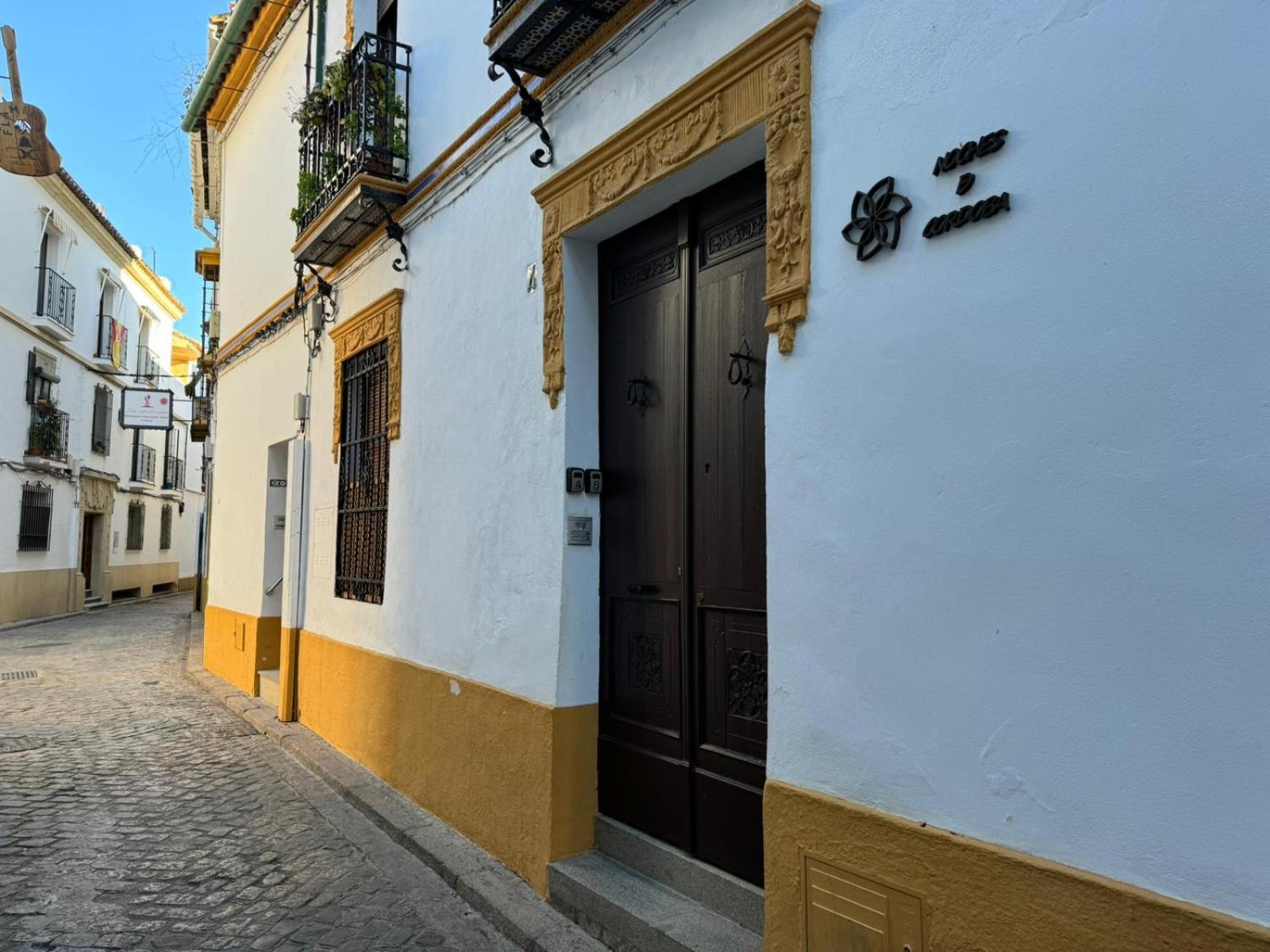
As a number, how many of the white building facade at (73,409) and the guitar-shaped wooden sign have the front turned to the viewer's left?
0

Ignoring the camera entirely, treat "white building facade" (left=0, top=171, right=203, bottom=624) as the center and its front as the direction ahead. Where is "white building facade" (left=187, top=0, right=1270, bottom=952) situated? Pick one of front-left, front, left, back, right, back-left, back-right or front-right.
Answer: front-right

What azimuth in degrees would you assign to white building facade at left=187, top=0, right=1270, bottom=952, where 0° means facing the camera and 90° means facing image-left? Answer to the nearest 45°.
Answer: approximately 45°

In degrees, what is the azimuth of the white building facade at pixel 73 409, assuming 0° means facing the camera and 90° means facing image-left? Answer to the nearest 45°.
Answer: approximately 315°

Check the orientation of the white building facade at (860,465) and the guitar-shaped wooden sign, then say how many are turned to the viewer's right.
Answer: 0

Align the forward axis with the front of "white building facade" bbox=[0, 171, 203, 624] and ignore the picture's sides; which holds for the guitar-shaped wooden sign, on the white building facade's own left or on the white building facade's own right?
on the white building facade's own right

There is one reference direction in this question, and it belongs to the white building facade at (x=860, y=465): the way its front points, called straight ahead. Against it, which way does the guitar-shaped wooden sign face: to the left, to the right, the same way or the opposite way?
to the left

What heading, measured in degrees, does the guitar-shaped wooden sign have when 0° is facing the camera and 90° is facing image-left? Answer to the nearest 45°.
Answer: approximately 0°
